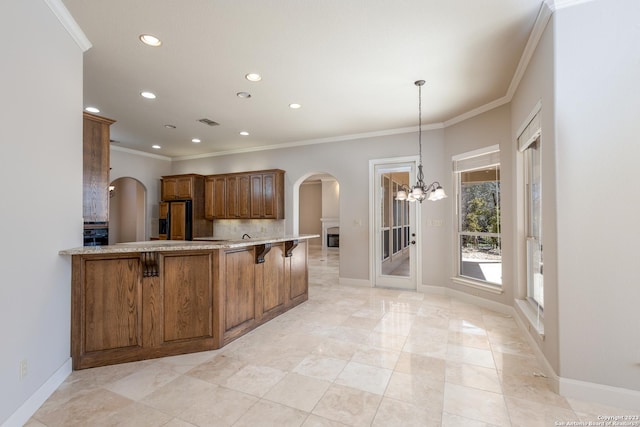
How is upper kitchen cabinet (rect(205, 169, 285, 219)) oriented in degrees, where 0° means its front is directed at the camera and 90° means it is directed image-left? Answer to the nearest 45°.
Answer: approximately 45°

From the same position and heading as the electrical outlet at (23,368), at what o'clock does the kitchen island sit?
The kitchen island is roughly at 10 o'clock from the electrical outlet.

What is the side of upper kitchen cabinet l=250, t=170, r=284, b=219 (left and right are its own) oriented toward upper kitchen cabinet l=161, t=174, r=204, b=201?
right

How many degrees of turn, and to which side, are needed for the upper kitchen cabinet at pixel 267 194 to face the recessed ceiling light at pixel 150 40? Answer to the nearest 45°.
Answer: approximately 45° to its left

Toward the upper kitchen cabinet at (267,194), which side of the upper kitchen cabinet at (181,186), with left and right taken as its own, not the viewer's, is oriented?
left

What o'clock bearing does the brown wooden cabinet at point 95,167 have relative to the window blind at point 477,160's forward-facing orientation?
The brown wooden cabinet is roughly at 12 o'clock from the window blind.

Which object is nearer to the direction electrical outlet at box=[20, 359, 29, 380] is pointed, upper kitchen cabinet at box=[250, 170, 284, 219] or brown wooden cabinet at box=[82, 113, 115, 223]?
the upper kitchen cabinet

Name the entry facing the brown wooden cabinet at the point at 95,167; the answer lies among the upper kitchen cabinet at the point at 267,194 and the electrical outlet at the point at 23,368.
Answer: the upper kitchen cabinet

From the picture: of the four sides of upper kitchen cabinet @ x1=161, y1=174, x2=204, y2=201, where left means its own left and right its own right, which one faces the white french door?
left
